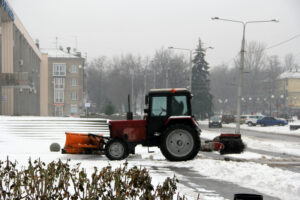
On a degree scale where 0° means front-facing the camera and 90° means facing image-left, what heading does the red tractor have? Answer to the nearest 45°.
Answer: approximately 90°
